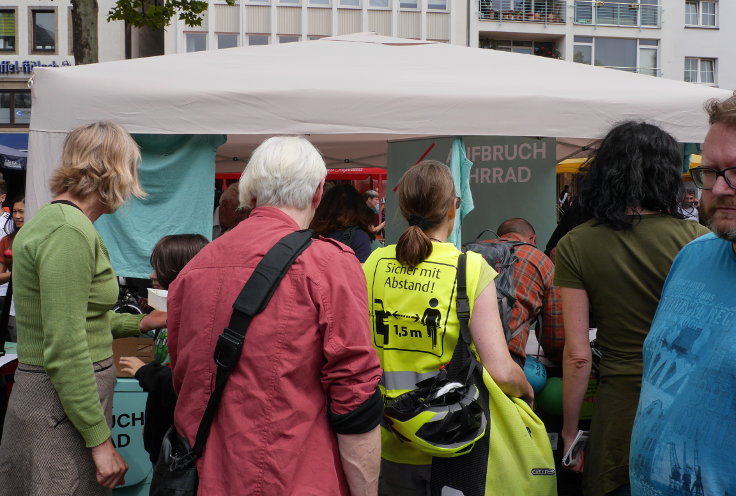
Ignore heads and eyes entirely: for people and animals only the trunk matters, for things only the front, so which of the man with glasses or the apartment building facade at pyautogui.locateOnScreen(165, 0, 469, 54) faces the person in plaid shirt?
the apartment building facade

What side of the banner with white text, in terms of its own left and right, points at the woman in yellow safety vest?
front

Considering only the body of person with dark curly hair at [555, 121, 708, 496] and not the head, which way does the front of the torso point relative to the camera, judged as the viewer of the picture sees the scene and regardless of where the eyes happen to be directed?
away from the camera

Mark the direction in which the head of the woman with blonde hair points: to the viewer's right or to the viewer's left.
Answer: to the viewer's right

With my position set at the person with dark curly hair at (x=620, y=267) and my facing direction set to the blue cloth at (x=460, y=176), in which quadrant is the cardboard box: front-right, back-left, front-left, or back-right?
front-left

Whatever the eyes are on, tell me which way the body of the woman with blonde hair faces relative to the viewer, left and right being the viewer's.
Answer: facing to the right of the viewer

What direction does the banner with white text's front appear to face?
toward the camera

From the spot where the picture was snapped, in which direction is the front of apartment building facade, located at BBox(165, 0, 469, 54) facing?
facing the viewer
